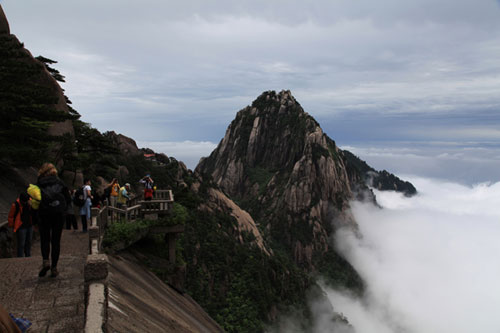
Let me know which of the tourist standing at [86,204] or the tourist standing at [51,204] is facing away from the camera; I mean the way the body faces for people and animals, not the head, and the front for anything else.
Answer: the tourist standing at [51,204]

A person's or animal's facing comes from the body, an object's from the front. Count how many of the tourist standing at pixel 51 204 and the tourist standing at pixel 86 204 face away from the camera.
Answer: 1

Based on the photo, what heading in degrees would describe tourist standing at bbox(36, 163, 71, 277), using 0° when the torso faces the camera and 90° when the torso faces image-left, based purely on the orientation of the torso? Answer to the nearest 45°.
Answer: approximately 180°

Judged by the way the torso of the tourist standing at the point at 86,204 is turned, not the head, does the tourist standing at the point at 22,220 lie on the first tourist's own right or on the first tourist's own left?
on the first tourist's own right
